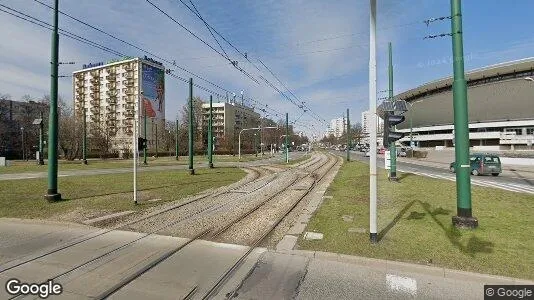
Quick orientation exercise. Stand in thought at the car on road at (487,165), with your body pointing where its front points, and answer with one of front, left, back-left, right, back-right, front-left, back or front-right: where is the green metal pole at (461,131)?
back-left

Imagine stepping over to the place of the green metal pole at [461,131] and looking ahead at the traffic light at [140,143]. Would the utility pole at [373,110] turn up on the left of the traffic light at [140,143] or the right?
left

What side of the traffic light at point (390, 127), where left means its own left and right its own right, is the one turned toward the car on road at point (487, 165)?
front

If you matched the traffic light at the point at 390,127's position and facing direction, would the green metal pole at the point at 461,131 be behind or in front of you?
in front

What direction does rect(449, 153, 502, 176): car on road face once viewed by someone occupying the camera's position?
facing away from the viewer and to the left of the viewer
